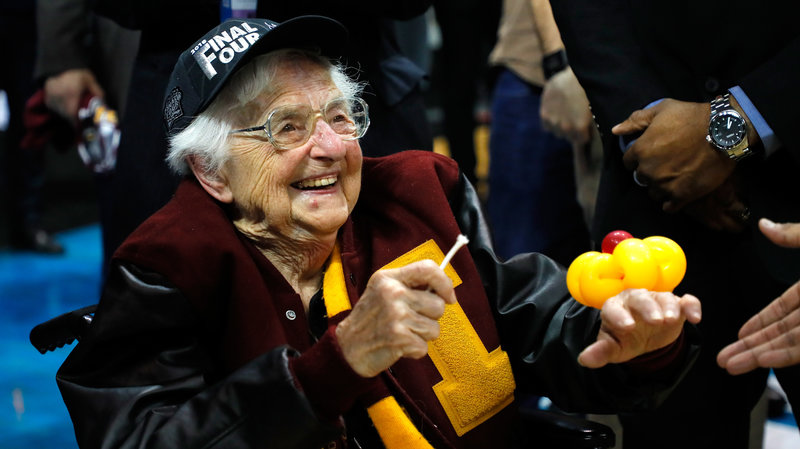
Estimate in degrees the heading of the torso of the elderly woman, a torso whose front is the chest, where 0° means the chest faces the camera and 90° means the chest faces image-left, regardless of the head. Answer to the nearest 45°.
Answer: approximately 315°

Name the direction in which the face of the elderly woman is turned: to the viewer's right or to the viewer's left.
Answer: to the viewer's right
